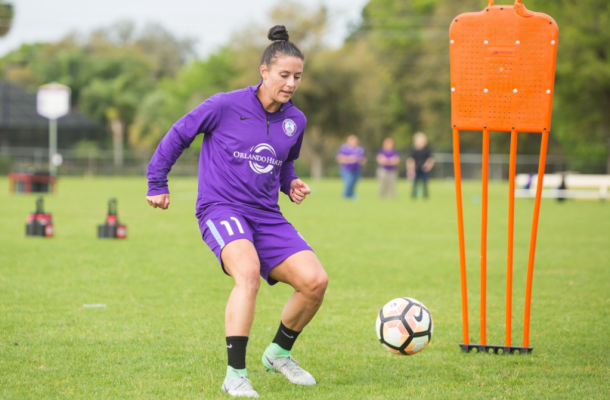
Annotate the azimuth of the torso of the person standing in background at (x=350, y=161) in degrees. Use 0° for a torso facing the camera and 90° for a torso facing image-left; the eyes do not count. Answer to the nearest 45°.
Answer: approximately 0°

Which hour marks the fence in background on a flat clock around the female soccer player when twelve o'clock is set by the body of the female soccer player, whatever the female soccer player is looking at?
The fence in background is roughly at 7 o'clock from the female soccer player.

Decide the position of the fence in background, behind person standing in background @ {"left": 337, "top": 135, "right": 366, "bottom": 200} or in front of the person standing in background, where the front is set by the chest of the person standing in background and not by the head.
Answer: behind

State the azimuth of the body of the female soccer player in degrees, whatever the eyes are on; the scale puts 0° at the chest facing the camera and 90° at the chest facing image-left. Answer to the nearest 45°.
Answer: approximately 315°

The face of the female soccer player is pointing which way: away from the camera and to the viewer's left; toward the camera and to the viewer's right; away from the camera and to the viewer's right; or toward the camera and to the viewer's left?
toward the camera and to the viewer's right

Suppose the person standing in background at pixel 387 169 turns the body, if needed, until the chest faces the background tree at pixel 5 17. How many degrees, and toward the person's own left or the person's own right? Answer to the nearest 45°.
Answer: approximately 135° to the person's own right

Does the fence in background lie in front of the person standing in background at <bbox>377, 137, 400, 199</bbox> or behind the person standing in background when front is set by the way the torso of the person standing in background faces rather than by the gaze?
behind

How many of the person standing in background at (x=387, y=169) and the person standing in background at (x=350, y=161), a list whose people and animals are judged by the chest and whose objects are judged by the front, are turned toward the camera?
2

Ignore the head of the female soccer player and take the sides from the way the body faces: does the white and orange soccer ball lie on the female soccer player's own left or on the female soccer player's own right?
on the female soccer player's own left

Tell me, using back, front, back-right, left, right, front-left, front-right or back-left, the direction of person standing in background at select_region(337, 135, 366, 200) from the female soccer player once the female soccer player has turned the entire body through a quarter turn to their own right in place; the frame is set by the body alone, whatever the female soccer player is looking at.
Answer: back-right

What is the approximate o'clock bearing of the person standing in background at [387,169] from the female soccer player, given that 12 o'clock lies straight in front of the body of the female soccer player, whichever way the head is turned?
The person standing in background is roughly at 8 o'clock from the female soccer player.

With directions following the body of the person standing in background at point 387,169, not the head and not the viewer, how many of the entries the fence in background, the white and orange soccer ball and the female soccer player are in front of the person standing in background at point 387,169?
2
